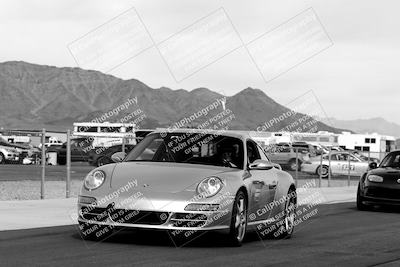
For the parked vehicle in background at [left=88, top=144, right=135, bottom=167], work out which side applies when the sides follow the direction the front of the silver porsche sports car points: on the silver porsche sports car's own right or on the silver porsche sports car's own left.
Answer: on the silver porsche sports car's own right

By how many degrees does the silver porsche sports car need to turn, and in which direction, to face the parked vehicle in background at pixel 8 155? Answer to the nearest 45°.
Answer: approximately 135° to its right

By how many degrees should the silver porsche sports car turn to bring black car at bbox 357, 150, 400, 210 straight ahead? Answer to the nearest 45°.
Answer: approximately 180°

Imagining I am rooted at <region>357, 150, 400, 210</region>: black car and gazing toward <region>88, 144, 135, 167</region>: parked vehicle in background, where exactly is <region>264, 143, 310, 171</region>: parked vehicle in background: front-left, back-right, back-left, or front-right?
front-right

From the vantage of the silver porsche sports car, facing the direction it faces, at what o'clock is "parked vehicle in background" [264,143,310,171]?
The parked vehicle in background is roughly at 5 o'clock from the silver porsche sports car.
